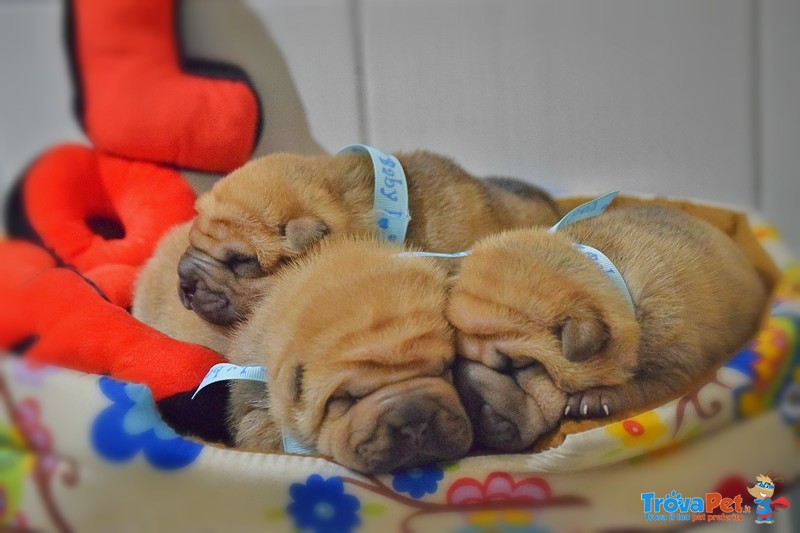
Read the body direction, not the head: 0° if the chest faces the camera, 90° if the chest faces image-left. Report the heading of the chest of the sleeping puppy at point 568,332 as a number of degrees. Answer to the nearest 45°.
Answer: approximately 45°

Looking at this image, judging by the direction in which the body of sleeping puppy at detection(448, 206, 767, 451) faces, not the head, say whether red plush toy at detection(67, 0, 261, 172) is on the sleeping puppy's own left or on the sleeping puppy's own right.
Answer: on the sleeping puppy's own right
